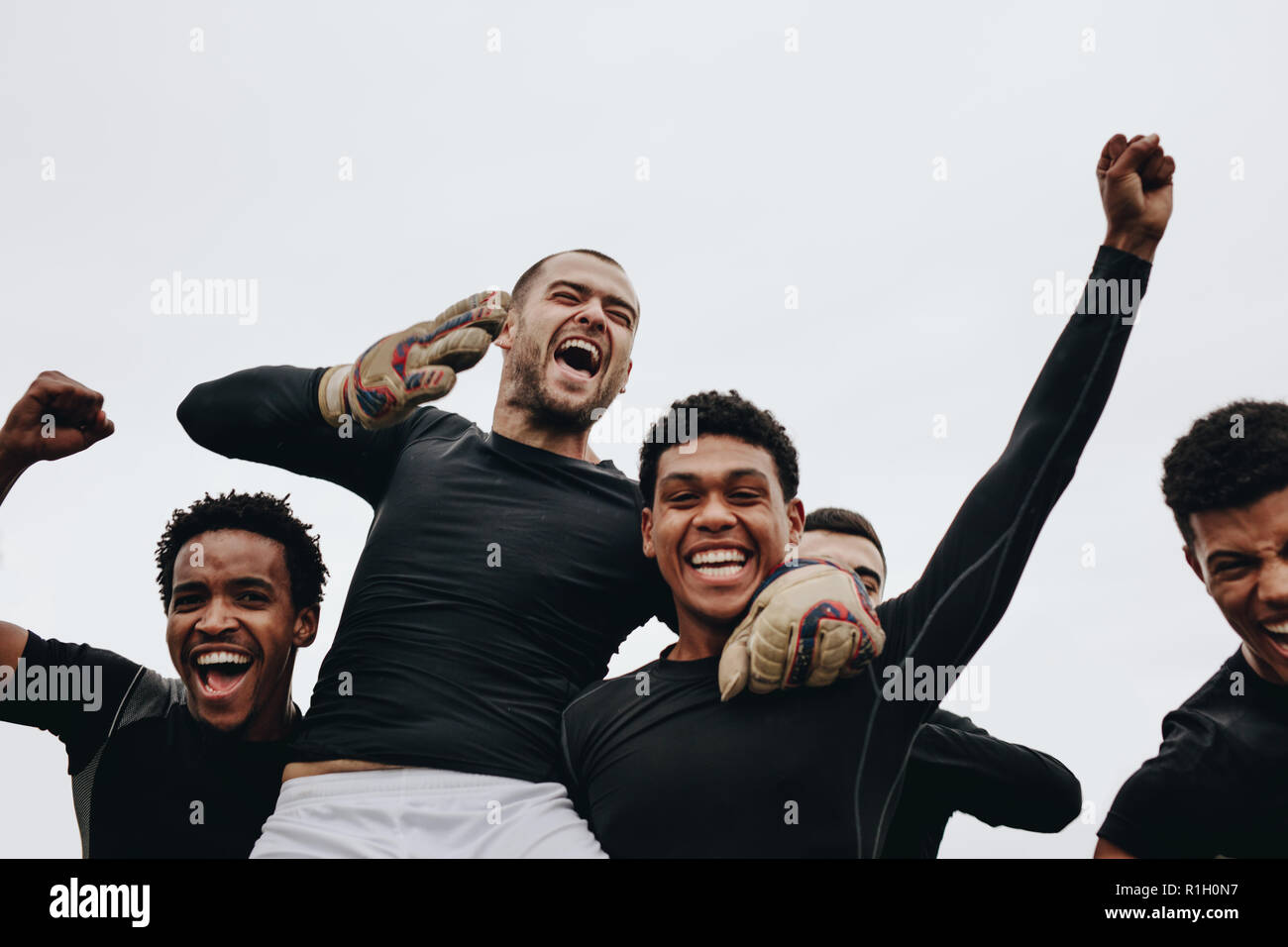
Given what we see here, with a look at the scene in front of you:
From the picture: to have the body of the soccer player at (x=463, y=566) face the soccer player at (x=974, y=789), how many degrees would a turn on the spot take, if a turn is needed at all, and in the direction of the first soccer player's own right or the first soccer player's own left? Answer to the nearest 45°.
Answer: approximately 90° to the first soccer player's own left

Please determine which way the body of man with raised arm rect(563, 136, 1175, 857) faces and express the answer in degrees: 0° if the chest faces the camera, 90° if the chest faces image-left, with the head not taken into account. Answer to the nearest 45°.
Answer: approximately 0°

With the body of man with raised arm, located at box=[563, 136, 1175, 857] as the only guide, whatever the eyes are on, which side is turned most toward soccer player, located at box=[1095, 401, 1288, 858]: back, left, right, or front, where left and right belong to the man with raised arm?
left
